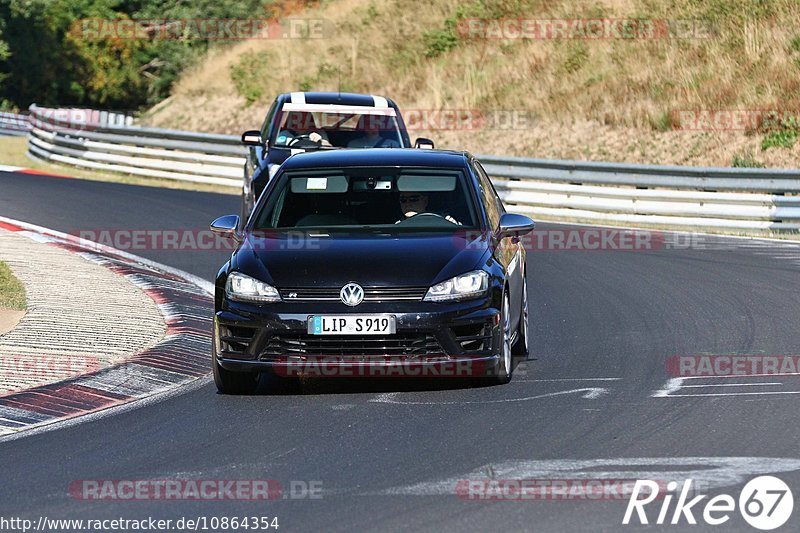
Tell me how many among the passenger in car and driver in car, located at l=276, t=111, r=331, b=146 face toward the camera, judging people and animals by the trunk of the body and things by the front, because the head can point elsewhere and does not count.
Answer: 2

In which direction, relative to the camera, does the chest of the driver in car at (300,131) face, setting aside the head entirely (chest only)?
toward the camera

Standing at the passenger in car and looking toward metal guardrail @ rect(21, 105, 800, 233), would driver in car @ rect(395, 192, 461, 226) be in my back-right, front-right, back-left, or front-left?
back-right

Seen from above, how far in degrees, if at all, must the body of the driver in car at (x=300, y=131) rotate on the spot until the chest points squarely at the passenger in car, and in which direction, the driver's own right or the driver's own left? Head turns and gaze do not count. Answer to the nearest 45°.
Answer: approximately 90° to the driver's own left

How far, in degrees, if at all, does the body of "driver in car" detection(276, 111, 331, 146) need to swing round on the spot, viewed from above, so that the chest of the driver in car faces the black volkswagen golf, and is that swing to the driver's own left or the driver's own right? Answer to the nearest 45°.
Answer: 0° — they already face it

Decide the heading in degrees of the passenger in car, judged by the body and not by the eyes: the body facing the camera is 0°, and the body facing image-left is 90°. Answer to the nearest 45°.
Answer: approximately 0°

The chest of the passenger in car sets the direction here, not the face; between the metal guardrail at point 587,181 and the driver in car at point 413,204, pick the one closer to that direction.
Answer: the driver in car

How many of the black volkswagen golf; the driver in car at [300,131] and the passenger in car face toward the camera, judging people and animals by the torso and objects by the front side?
3

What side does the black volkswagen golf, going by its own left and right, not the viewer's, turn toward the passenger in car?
back

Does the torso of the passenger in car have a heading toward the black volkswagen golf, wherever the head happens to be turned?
yes

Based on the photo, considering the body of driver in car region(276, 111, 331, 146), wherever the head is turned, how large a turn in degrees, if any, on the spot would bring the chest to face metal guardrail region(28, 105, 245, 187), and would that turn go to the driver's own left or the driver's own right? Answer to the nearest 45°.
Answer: approximately 180°

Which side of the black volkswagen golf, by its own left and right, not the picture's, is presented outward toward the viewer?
front
